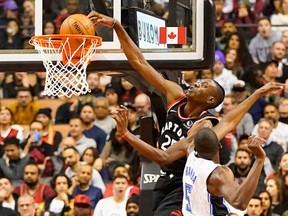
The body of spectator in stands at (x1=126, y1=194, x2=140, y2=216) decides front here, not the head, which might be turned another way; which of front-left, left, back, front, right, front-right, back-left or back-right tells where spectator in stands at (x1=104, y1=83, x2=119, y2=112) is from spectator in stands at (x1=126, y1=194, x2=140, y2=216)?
back

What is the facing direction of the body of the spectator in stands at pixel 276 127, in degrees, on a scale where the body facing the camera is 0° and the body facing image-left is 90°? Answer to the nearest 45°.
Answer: approximately 45°

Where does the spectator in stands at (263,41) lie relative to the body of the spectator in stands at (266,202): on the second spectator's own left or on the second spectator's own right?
on the second spectator's own right

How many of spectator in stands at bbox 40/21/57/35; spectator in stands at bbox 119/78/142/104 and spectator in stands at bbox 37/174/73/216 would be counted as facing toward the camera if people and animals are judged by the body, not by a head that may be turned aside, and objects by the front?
3

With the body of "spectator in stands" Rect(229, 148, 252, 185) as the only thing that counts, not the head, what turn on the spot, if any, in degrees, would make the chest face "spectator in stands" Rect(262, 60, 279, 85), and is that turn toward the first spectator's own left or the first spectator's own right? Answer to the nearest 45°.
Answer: approximately 180°

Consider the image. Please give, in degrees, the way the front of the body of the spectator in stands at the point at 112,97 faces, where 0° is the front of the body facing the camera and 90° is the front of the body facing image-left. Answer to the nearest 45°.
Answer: approximately 45°

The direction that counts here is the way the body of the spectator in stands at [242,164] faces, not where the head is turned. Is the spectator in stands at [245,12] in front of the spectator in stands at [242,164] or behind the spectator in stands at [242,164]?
behind

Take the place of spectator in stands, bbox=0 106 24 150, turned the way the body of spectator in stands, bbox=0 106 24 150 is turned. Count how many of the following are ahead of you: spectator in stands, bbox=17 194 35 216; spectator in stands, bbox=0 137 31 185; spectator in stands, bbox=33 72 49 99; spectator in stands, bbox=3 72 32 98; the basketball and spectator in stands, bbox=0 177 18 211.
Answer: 4
